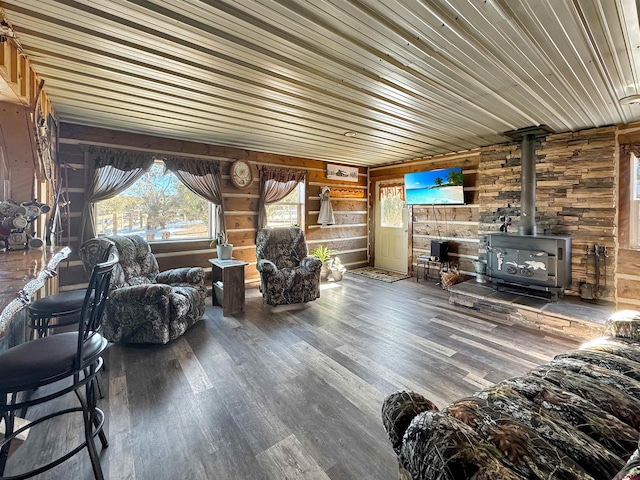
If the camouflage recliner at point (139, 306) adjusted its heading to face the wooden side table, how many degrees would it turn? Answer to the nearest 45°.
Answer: approximately 90° to its left

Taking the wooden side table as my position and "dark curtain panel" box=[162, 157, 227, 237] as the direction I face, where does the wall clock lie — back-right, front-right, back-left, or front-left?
front-right

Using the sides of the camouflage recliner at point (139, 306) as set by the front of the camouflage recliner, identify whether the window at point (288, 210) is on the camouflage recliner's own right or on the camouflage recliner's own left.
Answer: on the camouflage recliner's own left

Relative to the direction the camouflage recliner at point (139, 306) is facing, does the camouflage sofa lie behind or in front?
in front

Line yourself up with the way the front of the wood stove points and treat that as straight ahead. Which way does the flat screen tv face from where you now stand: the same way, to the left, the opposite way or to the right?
the same way

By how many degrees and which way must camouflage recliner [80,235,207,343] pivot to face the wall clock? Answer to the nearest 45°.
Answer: approximately 90° to its left

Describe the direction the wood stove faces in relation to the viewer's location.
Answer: facing the viewer and to the left of the viewer

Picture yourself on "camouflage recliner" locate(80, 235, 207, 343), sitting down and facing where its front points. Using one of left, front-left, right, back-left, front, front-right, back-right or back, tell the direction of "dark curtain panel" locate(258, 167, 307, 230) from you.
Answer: left

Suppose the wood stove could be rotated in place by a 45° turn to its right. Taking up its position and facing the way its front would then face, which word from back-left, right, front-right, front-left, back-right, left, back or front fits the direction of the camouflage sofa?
left

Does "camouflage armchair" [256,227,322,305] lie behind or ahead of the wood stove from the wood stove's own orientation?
ahead

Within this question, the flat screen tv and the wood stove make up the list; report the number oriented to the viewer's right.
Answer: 0

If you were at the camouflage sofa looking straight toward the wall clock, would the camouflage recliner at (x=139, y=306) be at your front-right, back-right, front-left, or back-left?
front-left

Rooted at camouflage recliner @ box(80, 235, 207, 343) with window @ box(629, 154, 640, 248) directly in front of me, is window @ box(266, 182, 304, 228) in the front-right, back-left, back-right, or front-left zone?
front-left

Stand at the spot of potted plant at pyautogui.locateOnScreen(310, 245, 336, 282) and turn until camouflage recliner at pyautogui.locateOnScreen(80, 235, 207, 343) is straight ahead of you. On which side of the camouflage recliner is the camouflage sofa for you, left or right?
left

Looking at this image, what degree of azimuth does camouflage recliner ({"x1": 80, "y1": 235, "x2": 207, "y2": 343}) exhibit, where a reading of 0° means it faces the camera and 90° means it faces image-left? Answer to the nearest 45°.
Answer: approximately 315°

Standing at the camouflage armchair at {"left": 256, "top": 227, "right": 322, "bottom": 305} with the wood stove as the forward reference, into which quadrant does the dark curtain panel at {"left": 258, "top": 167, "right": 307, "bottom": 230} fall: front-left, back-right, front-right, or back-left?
back-left

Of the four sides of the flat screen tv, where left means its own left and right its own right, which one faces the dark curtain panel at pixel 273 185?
front

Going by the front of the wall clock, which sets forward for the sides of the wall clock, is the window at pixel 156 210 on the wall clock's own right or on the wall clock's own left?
on the wall clock's own right

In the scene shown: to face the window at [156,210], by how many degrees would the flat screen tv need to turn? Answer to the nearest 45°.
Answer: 0° — it already faces it
